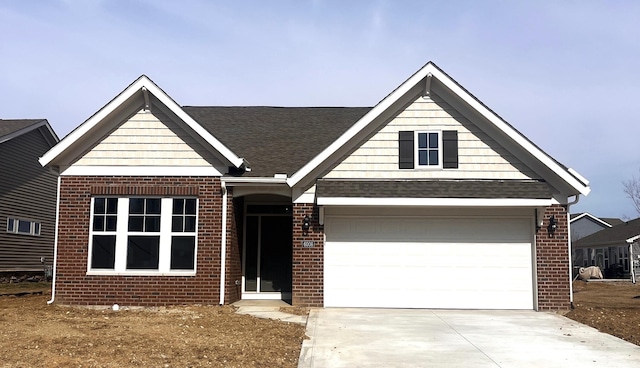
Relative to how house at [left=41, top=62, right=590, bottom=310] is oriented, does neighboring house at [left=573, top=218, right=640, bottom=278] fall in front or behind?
behind

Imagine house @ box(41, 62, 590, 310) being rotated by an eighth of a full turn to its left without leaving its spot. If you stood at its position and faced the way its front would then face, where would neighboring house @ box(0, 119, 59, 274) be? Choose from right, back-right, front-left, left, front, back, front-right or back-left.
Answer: back

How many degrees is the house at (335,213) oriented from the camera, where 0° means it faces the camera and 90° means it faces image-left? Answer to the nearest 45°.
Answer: approximately 0°
